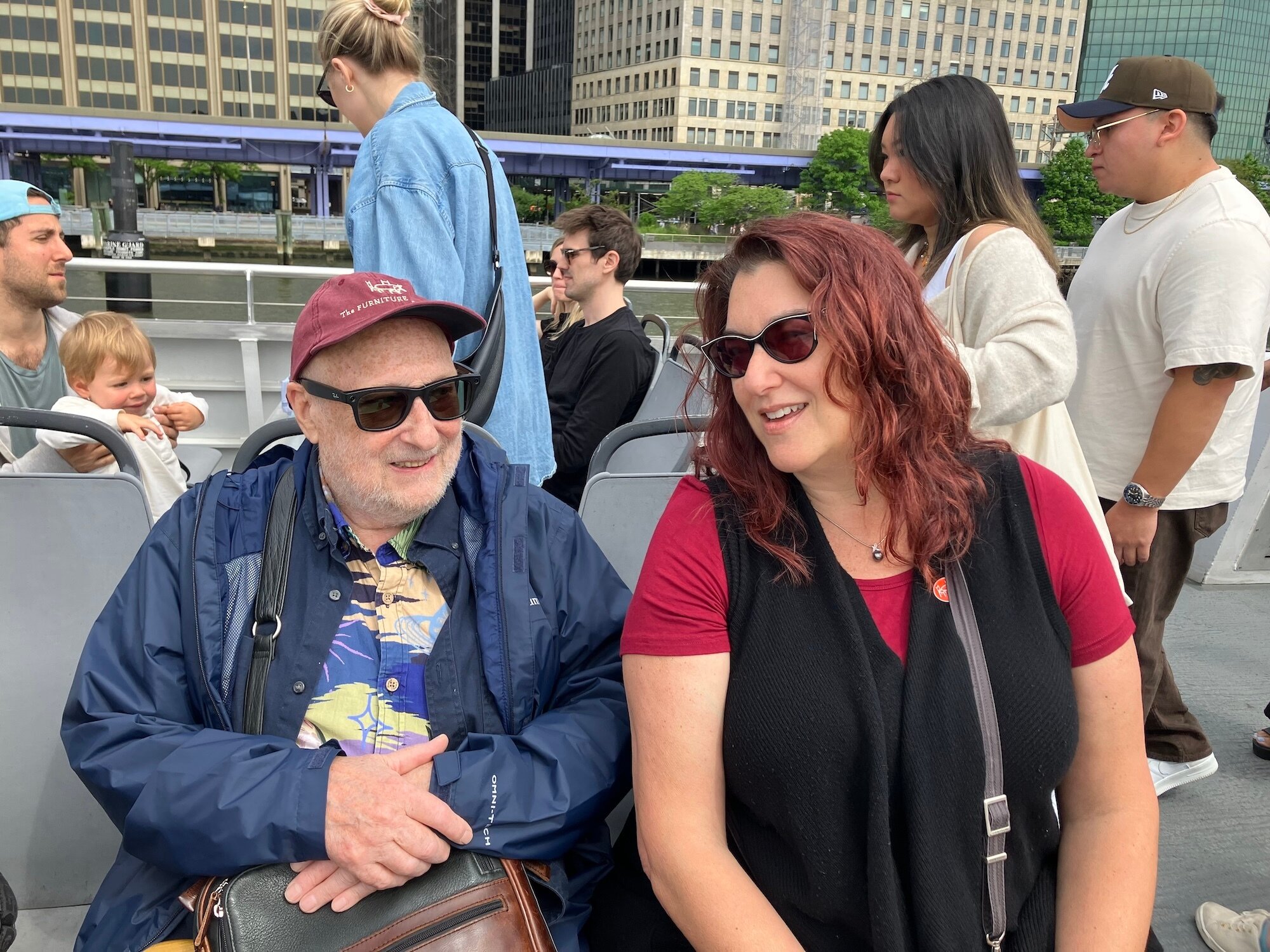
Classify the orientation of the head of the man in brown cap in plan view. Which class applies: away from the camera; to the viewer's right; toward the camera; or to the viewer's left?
to the viewer's left

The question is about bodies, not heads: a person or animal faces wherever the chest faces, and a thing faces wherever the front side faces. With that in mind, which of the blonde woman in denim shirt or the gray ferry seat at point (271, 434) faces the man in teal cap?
the blonde woman in denim shirt

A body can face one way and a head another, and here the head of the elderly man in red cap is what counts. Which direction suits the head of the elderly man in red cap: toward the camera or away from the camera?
toward the camera

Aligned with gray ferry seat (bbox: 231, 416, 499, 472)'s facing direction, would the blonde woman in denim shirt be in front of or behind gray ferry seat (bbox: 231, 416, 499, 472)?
behind

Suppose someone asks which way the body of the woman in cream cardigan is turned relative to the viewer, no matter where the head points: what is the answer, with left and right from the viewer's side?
facing to the left of the viewer

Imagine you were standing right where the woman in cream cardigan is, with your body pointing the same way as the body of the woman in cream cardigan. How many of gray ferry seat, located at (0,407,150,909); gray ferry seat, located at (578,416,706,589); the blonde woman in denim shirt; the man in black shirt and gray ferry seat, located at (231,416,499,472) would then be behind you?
0

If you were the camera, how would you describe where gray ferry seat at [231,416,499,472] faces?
facing the viewer

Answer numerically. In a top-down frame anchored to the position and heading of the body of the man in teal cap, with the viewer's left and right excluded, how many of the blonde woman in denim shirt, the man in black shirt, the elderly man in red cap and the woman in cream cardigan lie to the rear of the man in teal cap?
0

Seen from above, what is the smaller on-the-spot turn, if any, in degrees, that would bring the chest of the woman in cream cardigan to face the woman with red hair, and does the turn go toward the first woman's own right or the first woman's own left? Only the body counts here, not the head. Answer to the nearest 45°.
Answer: approximately 90° to the first woman's own left

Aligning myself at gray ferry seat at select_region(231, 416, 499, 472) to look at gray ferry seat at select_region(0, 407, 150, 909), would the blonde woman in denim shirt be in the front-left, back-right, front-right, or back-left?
back-right

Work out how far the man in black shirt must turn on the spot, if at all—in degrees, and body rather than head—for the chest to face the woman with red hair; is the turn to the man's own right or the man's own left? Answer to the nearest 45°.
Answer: approximately 90° to the man's own left

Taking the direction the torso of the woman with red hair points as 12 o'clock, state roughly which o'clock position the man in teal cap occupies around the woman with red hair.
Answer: The man in teal cap is roughly at 4 o'clock from the woman with red hair.

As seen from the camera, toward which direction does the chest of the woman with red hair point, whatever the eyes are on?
toward the camera

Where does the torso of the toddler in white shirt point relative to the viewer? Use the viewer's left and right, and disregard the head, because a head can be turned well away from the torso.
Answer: facing the viewer and to the right of the viewer
